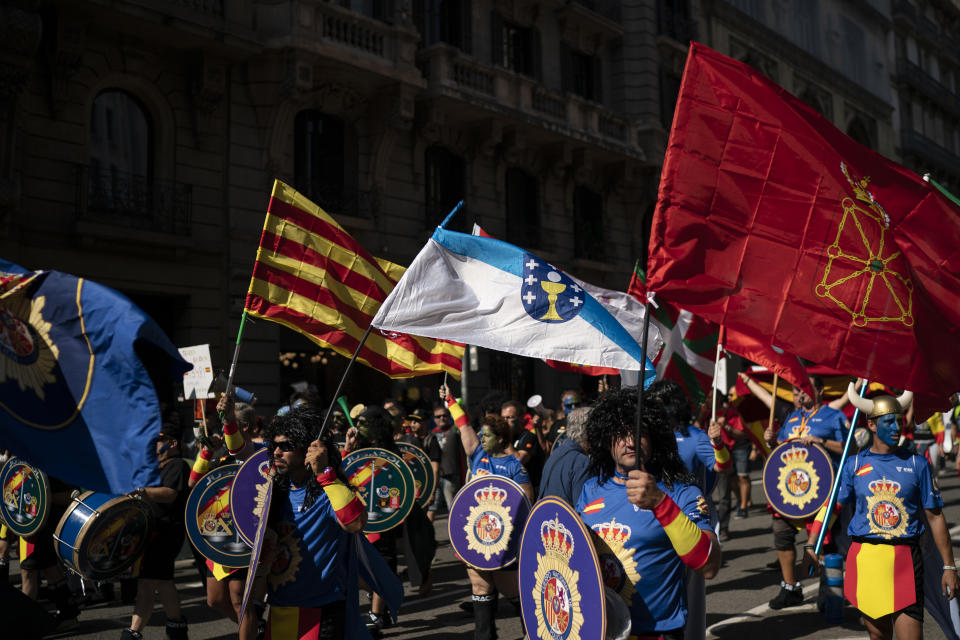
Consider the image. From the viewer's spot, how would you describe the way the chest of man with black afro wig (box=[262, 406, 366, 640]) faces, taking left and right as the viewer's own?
facing the viewer and to the left of the viewer

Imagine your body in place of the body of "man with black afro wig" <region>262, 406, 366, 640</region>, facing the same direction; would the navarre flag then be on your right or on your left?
on your left

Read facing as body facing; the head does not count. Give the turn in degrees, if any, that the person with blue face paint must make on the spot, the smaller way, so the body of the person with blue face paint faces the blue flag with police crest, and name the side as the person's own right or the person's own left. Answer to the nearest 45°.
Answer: approximately 45° to the person's own right

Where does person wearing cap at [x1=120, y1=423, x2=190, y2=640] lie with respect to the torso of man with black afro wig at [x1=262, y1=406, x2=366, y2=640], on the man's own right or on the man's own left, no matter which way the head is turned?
on the man's own right

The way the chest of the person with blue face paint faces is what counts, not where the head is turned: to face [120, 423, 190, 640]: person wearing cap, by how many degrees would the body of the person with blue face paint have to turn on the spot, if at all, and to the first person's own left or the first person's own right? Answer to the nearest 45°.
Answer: approximately 90° to the first person's own right

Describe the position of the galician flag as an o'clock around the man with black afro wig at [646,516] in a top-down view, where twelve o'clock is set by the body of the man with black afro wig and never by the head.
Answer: The galician flag is roughly at 4 o'clock from the man with black afro wig.

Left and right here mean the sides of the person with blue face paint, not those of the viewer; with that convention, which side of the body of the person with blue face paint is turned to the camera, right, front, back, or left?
front

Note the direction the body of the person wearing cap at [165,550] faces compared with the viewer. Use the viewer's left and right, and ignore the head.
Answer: facing to the left of the viewer

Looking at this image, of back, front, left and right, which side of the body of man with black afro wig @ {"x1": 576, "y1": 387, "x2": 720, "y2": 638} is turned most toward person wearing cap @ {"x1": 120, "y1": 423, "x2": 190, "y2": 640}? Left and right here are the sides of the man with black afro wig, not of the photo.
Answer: right

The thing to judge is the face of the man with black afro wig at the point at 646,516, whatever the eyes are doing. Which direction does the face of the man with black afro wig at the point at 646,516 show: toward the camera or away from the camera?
toward the camera

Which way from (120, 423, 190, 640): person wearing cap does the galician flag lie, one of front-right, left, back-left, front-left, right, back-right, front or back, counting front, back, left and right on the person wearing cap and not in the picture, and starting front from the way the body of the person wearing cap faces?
back-left

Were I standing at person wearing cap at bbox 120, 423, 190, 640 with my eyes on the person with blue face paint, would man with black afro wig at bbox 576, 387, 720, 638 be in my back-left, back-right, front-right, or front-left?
front-right

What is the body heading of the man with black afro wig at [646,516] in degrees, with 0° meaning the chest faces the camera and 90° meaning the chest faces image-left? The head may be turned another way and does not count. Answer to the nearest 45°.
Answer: approximately 45°
